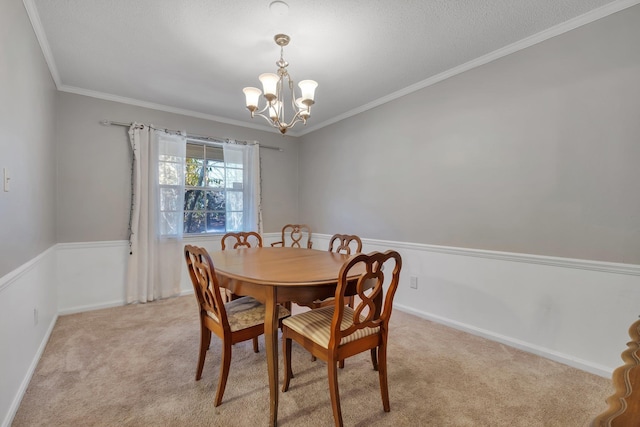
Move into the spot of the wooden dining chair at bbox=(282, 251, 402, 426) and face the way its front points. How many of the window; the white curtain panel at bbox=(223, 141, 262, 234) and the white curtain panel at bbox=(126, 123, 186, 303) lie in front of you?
3

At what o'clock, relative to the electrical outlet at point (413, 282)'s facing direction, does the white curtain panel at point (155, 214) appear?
The white curtain panel is roughly at 1 o'clock from the electrical outlet.

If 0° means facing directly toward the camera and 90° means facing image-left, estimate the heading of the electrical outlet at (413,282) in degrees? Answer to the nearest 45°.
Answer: approximately 45°

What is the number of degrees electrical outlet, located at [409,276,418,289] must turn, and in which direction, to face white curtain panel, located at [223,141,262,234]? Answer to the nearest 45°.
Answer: approximately 45° to its right

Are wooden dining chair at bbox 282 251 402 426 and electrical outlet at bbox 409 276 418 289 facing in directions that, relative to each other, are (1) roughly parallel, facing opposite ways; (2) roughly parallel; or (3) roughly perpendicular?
roughly perpendicular

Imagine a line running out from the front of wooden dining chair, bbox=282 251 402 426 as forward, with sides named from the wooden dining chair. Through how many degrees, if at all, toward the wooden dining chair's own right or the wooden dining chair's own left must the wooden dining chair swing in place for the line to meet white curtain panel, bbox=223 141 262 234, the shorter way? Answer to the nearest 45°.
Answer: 0° — it already faces it

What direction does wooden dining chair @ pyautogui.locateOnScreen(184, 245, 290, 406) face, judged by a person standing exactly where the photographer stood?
facing away from the viewer and to the right of the viewer

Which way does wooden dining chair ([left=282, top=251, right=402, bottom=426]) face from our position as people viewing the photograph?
facing away from the viewer and to the left of the viewer

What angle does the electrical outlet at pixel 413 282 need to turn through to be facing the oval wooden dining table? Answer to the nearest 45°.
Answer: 0° — it already faces it

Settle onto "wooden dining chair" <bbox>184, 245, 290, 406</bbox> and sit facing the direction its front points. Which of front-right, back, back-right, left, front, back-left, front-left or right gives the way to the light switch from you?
back-left

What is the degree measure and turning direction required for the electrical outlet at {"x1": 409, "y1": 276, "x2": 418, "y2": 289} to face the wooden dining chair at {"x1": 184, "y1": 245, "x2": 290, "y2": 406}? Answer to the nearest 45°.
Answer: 0° — it already faces it

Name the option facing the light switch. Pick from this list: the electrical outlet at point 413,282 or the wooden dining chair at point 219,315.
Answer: the electrical outlet
